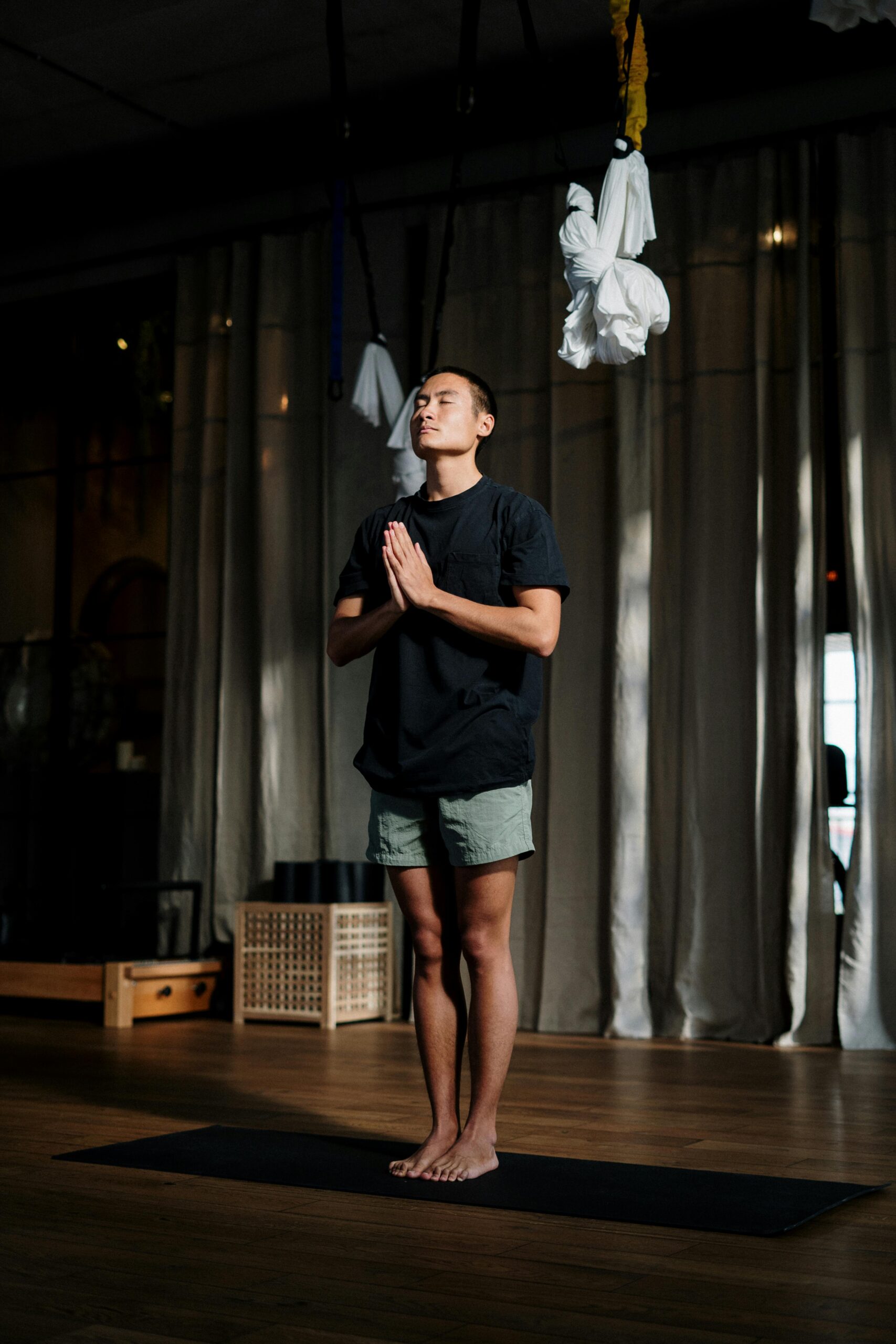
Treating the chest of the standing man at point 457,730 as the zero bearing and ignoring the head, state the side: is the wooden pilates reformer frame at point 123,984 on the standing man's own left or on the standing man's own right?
on the standing man's own right

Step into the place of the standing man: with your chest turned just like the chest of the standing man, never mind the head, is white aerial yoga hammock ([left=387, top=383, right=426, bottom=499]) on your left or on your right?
on your right

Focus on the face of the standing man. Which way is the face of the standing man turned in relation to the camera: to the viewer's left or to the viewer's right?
to the viewer's left

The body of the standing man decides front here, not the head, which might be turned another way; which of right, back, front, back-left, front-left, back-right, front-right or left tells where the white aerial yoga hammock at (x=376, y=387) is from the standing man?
back-right

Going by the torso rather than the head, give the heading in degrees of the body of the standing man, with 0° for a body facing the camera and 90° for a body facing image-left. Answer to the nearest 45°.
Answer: approximately 45°

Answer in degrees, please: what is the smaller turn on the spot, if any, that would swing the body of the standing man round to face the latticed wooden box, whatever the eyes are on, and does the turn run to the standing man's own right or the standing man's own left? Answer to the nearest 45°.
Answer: approximately 135° to the standing man's own right
